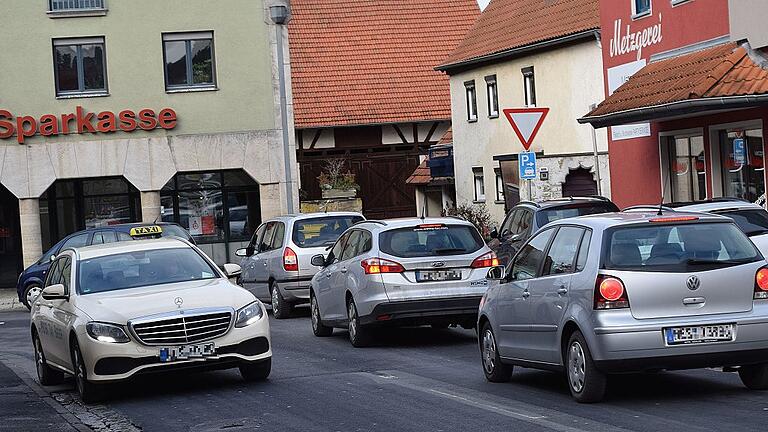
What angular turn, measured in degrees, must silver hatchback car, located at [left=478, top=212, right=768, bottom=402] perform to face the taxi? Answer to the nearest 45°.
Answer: approximately 45° to its left

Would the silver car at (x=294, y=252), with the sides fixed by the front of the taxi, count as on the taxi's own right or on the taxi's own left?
on the taxi's own left

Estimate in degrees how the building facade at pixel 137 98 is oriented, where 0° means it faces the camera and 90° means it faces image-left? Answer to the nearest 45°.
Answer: approximately 0°

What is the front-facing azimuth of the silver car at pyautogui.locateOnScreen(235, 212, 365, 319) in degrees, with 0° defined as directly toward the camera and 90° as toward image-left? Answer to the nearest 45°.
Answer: approximately 135°

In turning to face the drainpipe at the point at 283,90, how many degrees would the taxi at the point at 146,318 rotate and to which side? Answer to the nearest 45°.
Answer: approximately 135° to its left

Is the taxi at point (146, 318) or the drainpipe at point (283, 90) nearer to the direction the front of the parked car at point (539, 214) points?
the drainpipe

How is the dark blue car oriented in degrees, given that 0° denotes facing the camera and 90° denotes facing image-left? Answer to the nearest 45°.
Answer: approximately 90°

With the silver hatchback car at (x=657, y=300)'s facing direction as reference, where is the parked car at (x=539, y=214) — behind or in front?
in front

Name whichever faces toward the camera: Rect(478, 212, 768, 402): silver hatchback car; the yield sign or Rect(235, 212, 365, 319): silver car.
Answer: the yield sign
